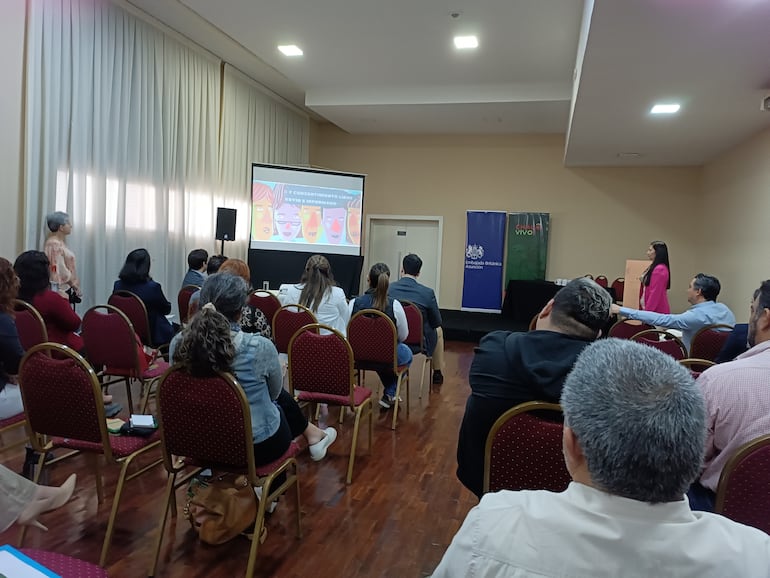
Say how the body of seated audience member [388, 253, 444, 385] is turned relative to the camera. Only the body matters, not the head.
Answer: away from the camera

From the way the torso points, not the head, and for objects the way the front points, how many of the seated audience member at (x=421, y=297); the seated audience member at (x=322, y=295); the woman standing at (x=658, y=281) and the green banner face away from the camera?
2

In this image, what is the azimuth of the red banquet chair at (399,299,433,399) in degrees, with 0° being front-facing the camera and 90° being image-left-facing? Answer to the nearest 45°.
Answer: approximately 225°

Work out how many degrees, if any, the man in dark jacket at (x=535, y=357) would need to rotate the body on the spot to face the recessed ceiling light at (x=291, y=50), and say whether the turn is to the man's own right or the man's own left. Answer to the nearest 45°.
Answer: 0° — they already face it

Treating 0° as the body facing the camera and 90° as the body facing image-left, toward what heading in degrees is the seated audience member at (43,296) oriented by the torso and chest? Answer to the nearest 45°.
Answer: approximately 225°

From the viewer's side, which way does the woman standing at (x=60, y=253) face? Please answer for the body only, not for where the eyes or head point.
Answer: to the viewer's right

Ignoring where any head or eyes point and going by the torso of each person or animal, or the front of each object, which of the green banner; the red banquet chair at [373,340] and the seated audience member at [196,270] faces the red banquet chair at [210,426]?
the green banner

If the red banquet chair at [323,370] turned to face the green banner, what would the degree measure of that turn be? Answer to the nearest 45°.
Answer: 0° — it already faces it

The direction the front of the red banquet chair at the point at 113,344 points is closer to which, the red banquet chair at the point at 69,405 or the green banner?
the green banner

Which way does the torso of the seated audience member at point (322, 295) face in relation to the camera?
away from the camera

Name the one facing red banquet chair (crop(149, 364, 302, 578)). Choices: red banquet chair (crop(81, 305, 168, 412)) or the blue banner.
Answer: the blue banner

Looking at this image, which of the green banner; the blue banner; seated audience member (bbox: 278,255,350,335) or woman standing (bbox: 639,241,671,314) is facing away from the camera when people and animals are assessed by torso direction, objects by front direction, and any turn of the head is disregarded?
the seated audience member

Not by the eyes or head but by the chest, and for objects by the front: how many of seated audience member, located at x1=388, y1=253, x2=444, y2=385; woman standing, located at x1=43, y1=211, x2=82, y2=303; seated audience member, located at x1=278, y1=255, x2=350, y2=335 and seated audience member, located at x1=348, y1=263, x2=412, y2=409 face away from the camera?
3

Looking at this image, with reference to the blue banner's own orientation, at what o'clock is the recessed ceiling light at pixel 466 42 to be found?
The recessed ceiling light is roughly at 12 o'clock from the blue banner.
